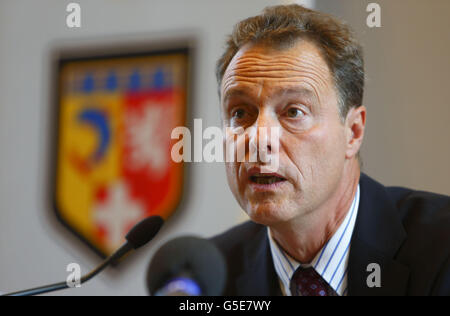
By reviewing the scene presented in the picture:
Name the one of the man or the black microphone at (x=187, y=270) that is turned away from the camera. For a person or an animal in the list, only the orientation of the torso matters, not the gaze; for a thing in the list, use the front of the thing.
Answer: the black microphone

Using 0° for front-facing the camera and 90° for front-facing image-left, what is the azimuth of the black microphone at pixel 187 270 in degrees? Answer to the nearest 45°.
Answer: approximately 180°

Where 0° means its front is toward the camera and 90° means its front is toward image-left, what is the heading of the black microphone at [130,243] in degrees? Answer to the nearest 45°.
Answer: approximately 270°

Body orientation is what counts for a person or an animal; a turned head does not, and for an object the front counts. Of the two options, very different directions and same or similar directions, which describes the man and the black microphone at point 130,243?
very different directions

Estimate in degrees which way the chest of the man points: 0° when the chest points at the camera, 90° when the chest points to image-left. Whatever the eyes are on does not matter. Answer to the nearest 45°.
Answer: approximately 45°

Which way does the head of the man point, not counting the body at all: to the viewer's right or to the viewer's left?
to the viewer's left
